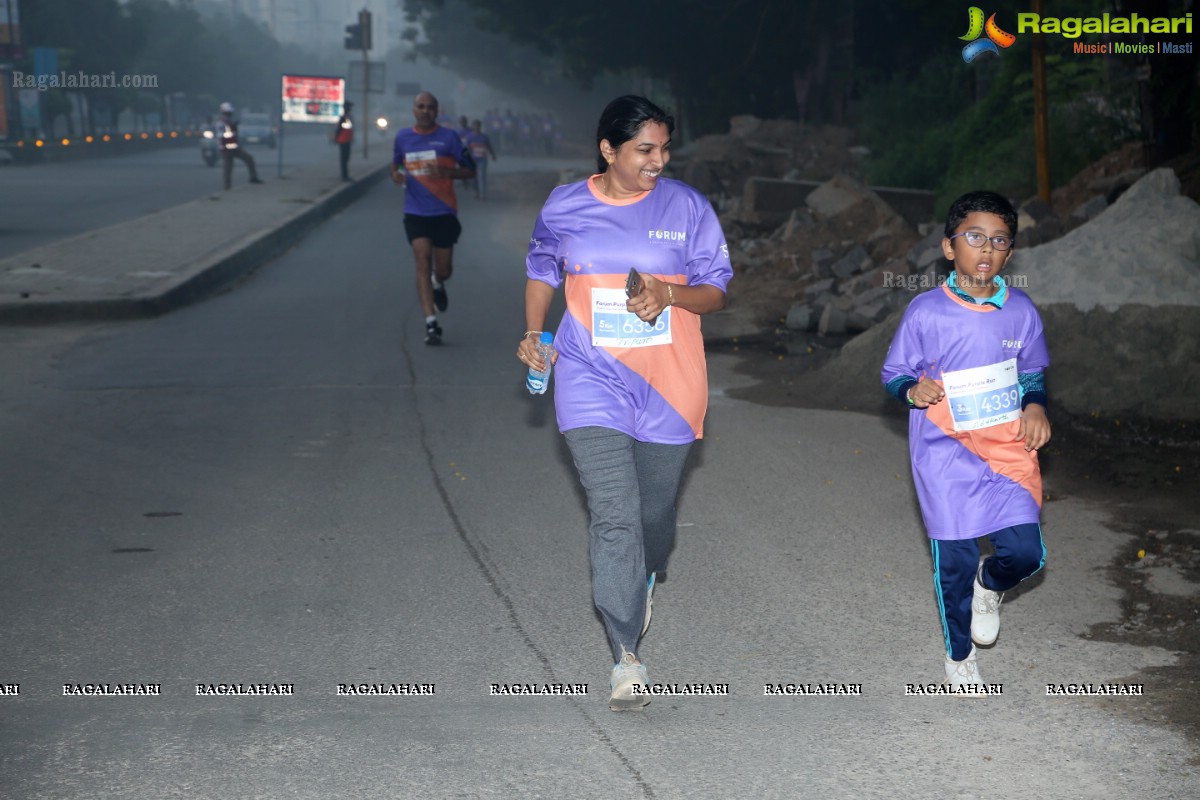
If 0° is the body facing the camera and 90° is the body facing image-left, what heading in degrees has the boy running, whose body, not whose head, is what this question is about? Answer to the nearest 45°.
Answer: approximately 0°

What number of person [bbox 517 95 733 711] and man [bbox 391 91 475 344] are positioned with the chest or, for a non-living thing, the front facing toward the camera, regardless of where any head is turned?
2

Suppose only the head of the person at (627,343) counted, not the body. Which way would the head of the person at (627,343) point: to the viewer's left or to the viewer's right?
to the viewer's right

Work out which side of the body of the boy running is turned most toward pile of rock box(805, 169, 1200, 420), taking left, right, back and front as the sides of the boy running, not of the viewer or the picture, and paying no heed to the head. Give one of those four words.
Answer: back

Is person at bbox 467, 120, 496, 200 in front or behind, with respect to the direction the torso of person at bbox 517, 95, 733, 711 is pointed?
behind

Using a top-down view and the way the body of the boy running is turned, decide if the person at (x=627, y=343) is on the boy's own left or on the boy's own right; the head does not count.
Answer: on the boy's own right
